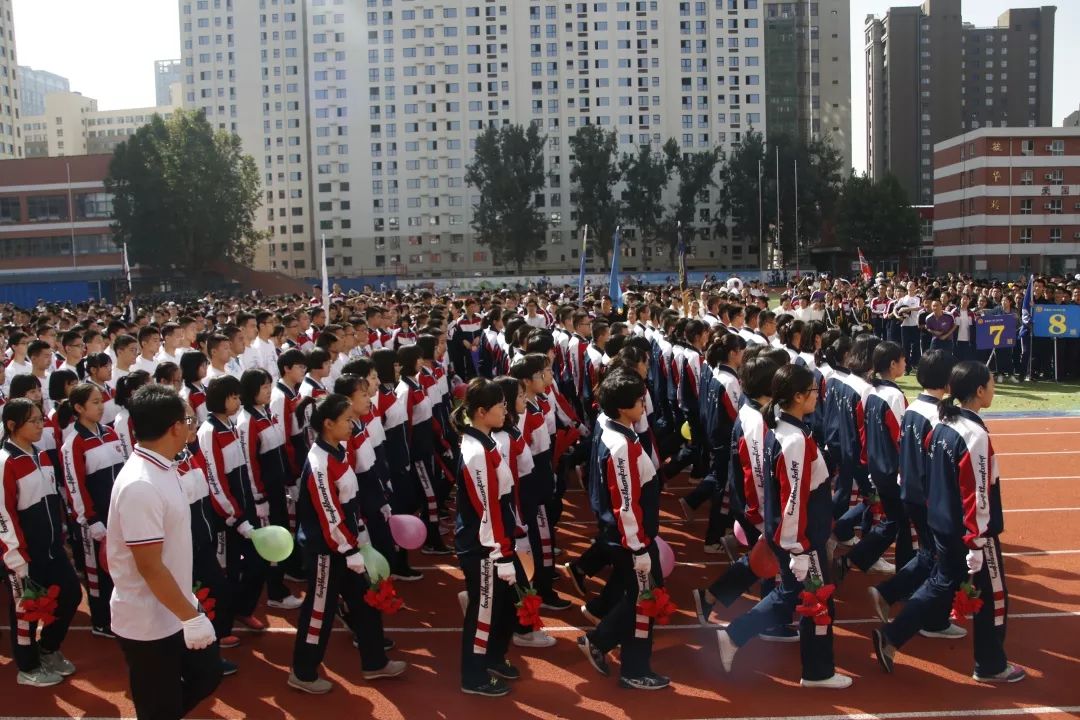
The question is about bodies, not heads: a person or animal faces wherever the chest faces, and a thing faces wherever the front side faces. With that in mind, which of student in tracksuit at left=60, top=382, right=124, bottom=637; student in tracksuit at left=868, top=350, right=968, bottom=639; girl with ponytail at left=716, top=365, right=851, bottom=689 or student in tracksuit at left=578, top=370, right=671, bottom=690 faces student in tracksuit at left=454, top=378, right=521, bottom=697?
student in tracksuit at left=60, top=382, right=124, bottom=637

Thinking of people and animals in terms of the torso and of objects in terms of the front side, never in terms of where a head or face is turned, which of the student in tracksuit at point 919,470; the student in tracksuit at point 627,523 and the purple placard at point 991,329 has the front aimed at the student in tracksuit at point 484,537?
the purple placard

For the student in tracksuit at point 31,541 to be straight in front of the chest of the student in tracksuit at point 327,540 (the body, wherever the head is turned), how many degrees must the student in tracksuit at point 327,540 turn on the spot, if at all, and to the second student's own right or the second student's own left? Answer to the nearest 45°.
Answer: approximately 180°

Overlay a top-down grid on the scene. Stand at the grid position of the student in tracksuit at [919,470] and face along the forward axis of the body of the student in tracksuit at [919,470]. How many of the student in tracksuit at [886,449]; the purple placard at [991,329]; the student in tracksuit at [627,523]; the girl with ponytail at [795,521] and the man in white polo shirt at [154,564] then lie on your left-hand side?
2

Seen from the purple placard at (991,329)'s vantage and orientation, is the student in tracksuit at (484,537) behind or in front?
in front

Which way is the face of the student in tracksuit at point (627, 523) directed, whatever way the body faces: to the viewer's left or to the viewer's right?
to the viewer's right

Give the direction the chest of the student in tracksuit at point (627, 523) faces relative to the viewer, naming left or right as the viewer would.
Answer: facing to the right of the viewer

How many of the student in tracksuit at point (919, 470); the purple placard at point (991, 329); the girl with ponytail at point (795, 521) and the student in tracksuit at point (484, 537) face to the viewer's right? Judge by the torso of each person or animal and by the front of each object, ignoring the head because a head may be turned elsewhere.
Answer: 3

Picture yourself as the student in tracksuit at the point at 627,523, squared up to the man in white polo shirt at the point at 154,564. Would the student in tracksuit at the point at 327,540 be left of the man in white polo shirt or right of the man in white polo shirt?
right
